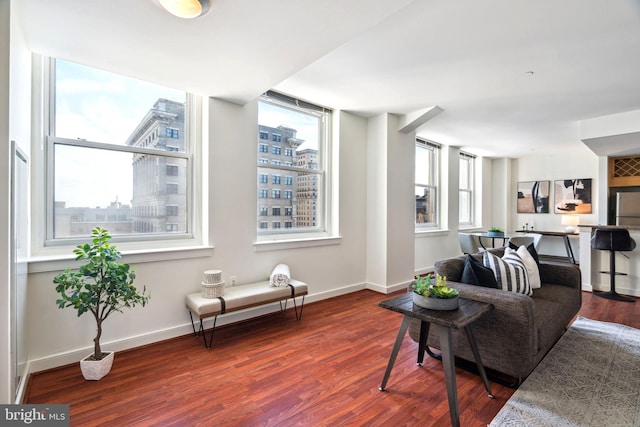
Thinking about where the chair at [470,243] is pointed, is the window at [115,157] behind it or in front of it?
behind

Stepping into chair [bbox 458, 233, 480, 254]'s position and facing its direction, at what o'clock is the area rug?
The area rug is roughly at 4 o'clock from the chair.

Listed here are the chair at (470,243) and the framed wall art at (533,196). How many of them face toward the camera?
1

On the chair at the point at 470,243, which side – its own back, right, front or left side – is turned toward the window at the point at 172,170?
back

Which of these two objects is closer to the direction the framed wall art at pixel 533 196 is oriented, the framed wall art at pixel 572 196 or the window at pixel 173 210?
the window

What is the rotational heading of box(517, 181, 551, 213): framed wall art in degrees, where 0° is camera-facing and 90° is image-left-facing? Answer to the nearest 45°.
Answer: approximately 0°

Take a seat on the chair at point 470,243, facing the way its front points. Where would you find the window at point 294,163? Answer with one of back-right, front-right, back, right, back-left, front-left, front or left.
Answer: back

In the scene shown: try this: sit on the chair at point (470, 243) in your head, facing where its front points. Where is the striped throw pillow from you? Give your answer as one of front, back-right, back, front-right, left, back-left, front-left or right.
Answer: back-right

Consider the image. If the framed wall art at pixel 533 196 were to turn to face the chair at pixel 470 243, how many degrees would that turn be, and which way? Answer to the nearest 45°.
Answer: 0° — it already faces it

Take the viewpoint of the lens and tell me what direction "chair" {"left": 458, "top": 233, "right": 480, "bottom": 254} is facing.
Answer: facing away from the viewer and to the right of the viewer

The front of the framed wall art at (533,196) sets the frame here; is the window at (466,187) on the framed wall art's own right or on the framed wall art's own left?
on the framed wall art's own right

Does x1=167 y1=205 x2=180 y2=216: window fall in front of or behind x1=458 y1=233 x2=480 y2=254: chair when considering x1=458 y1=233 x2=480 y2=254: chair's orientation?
behind

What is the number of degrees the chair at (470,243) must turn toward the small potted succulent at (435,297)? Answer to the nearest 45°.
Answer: approximately 135° to its right
